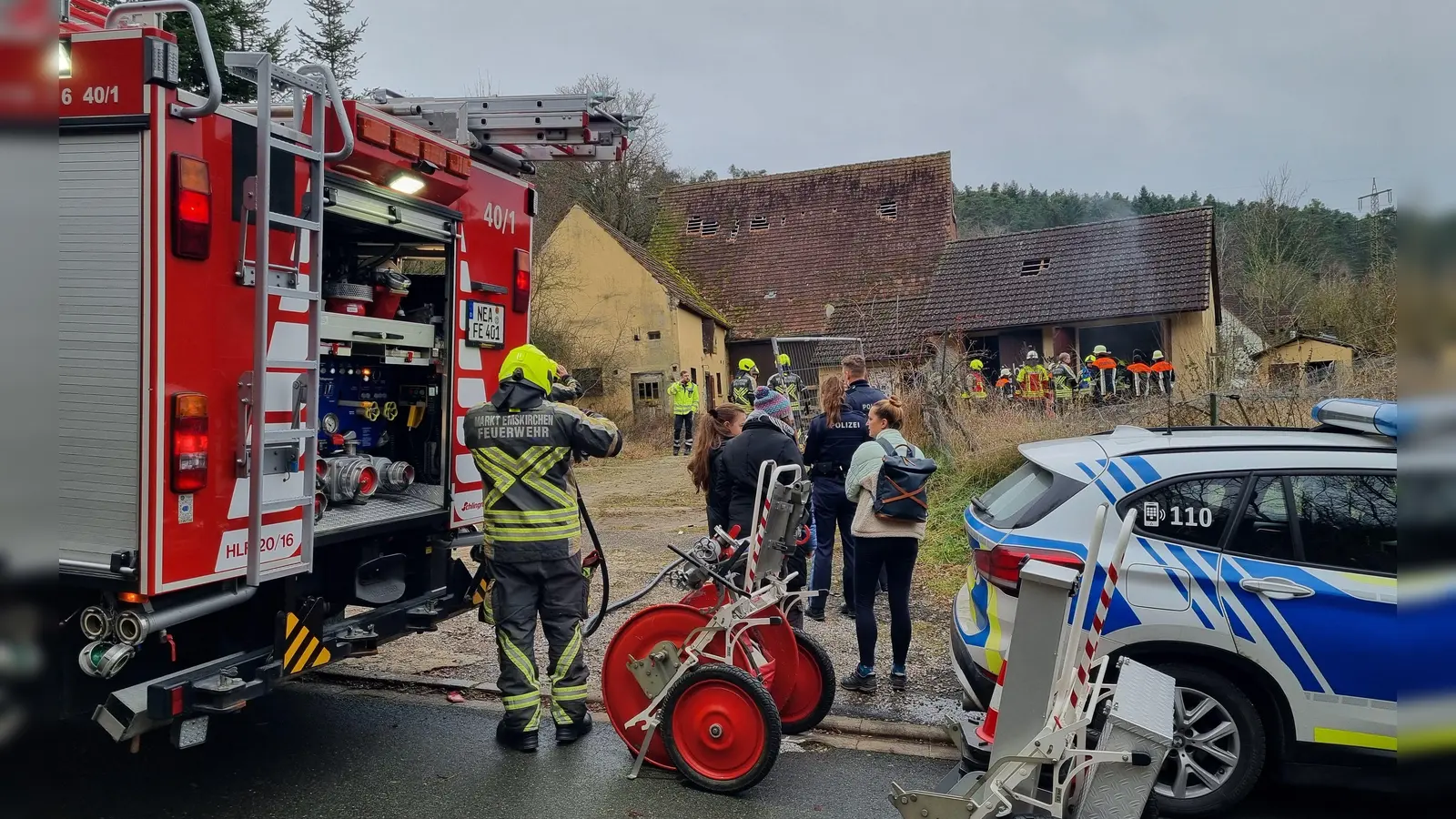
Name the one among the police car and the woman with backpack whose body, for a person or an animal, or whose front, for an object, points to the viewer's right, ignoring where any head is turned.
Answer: the police car

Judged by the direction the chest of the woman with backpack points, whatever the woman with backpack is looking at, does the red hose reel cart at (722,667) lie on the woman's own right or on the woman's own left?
on the woman's own left

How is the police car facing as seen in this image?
to the viewer's right

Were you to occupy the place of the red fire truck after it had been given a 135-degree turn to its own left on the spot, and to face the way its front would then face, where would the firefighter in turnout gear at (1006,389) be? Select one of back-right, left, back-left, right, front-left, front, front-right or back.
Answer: back-left

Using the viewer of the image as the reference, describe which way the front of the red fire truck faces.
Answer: facing away from the viewer and to the left of the viewer

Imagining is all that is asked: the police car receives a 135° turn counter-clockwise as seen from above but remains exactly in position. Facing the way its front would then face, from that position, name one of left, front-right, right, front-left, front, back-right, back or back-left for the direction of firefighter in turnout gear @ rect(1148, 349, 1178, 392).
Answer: front-right

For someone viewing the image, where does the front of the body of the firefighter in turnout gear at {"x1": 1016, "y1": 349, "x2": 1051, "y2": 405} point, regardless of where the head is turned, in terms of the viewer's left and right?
facing away from the viewer

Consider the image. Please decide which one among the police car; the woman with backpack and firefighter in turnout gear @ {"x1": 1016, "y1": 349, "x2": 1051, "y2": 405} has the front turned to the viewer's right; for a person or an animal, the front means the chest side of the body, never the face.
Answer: the police car

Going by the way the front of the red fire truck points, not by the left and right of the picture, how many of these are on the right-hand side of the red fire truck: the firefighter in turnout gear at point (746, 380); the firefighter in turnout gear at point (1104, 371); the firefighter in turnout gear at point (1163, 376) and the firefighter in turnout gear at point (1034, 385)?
4

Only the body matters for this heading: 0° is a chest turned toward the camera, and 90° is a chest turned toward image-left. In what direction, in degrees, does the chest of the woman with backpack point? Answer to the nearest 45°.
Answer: approximately 135°

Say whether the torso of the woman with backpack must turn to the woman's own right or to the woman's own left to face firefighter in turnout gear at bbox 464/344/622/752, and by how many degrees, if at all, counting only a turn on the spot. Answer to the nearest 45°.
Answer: approximately 90° to the woman's own left

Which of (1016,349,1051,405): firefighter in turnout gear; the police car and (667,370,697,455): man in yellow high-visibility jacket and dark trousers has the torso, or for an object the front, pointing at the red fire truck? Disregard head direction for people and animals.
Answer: (667,370,697,455): man in yellow high-visibility jacket and dark trousers
